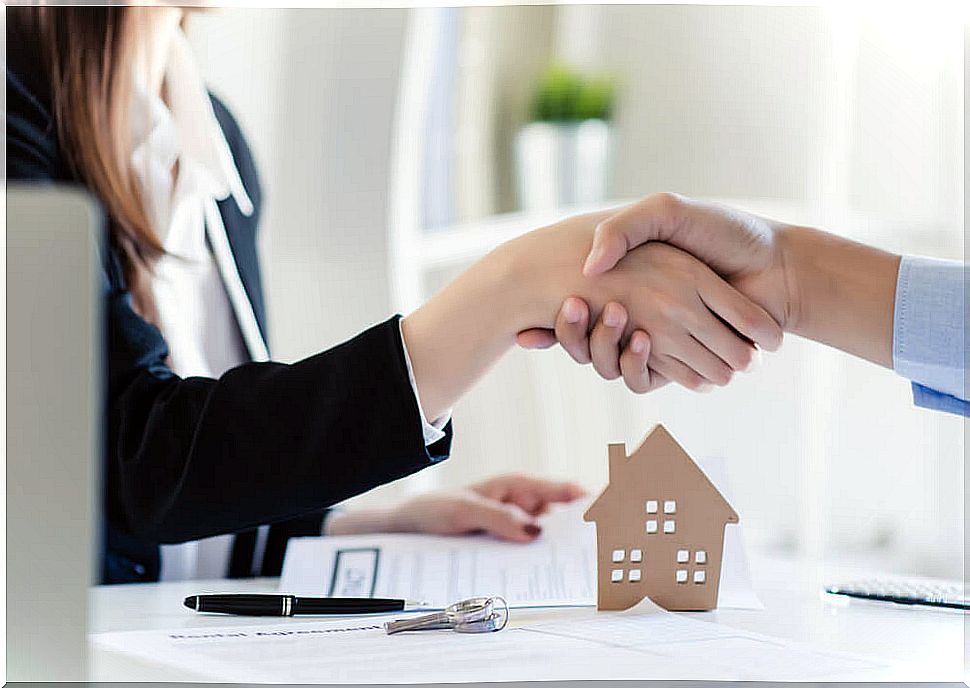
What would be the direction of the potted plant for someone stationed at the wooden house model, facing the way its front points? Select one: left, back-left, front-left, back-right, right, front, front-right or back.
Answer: back

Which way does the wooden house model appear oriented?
toward the camera
